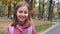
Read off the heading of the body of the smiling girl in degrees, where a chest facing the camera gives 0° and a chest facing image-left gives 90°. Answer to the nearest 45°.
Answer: approximately 0°
